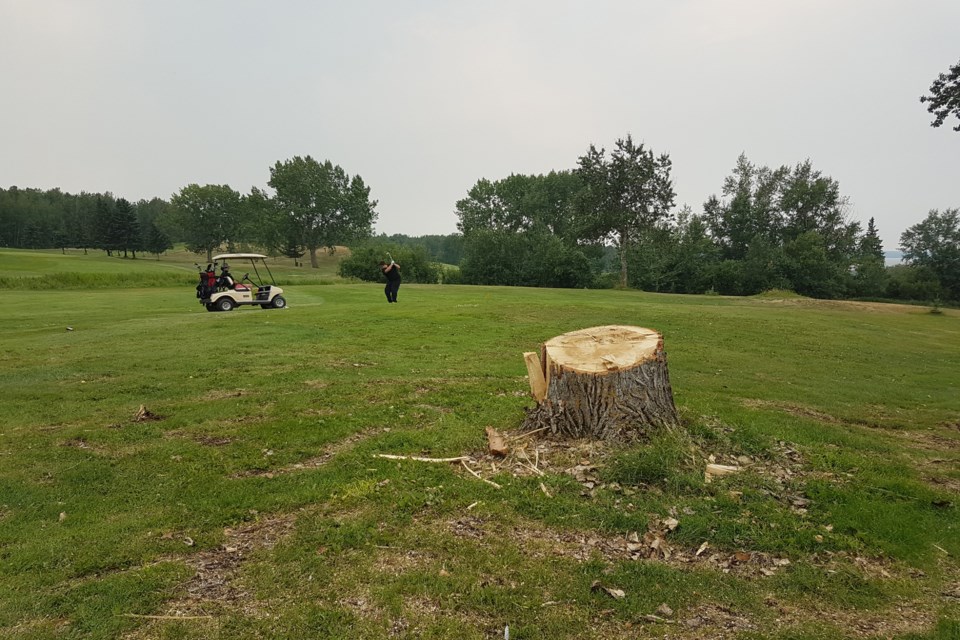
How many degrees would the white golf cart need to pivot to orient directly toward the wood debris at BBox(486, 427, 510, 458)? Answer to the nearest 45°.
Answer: approximately 90° to its right

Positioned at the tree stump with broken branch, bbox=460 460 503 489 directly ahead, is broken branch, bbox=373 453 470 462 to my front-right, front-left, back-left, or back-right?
front-right

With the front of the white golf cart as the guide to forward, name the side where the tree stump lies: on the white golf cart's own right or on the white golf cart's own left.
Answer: on the white golf cart's own right

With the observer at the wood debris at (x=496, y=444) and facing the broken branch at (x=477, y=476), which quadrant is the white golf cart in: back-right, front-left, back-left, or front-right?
back-right

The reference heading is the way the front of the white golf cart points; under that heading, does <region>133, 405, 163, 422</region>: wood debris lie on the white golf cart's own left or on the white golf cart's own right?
on the white golf cart's own right

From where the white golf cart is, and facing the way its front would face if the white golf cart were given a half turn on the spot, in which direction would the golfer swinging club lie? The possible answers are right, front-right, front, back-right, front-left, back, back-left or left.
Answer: back

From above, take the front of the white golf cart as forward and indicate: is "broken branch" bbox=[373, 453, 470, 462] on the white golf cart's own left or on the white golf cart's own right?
on the white golf cart's own right

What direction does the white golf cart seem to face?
to the viewer's right
